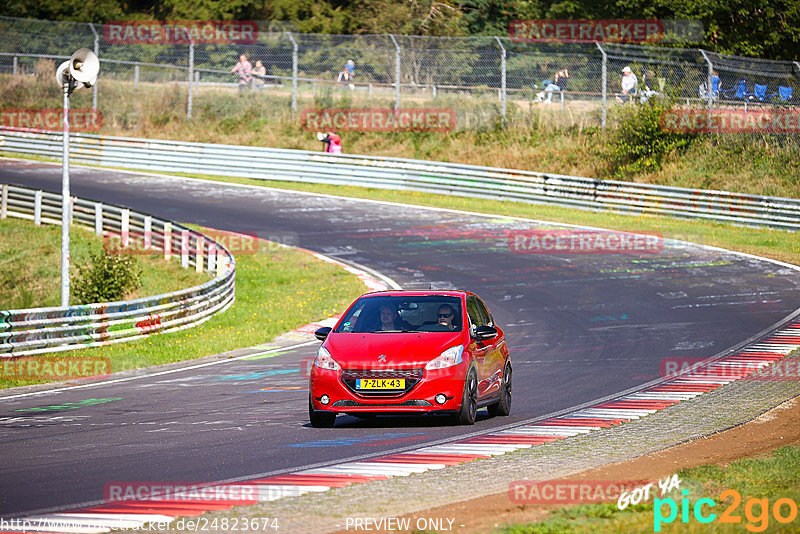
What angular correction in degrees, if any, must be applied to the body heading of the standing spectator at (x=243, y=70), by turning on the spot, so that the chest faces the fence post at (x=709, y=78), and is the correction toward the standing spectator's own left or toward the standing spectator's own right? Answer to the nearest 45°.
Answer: approximately 45° to the standing spectator's own left

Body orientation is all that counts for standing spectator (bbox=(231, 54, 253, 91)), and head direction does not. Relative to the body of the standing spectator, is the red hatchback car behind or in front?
in front

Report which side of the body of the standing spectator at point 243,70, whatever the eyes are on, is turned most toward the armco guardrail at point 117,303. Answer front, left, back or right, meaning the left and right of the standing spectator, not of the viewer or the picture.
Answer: front

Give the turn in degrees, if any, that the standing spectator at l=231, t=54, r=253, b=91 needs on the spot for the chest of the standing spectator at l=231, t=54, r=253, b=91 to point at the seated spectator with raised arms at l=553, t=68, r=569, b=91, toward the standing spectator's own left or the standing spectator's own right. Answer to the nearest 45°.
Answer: approximately 45° to the standing spectator's own left

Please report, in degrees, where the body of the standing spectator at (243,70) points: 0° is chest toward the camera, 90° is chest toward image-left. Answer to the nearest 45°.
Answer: approximately 0°

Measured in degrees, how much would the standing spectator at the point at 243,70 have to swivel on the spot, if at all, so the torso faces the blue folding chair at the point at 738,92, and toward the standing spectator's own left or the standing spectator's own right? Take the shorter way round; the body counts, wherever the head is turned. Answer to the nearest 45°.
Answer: approximately 45° to the standing spectator's own left

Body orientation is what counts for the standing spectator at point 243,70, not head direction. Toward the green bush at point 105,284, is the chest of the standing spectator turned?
yes

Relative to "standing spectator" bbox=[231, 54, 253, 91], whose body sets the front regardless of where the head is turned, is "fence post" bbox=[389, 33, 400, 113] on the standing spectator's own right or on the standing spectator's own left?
on the standing spectator's own left

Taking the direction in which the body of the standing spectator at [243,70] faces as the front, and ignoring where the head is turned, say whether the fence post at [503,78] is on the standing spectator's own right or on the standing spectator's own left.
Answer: on the standing spectator's own left
